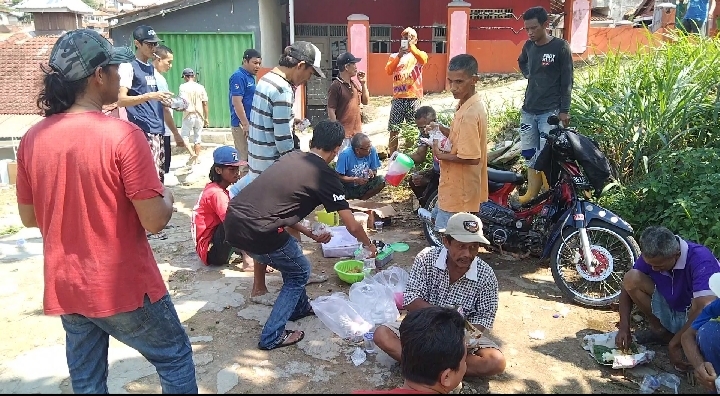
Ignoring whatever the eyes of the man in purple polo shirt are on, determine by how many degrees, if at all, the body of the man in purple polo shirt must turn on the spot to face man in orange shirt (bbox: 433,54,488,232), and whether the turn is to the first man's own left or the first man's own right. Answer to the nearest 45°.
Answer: approximately 45° to the first man's own right

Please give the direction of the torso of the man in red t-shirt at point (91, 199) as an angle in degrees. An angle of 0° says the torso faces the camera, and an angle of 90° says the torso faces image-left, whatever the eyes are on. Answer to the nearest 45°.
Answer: approximately 225°

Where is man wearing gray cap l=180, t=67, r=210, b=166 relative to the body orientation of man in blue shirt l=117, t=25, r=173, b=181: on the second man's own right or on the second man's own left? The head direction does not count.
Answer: on the second man's own left

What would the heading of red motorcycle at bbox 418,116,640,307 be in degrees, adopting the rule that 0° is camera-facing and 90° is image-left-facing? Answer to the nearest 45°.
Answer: approximately 315°

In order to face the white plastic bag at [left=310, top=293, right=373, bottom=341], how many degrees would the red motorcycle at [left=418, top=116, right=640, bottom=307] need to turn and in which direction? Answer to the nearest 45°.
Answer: approximately 90° to its right

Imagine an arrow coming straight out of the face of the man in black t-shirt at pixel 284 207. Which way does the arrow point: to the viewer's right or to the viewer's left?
to the viewer's right

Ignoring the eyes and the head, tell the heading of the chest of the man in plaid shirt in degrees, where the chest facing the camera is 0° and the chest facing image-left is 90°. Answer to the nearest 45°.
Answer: approximately 0°

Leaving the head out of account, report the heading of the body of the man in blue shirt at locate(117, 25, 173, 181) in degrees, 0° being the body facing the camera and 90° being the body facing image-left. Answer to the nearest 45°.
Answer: approximately 315°

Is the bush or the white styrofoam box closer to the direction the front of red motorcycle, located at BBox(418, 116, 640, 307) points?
the bush

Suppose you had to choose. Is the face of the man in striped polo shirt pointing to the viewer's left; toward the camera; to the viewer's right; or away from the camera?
to the viewer's right
